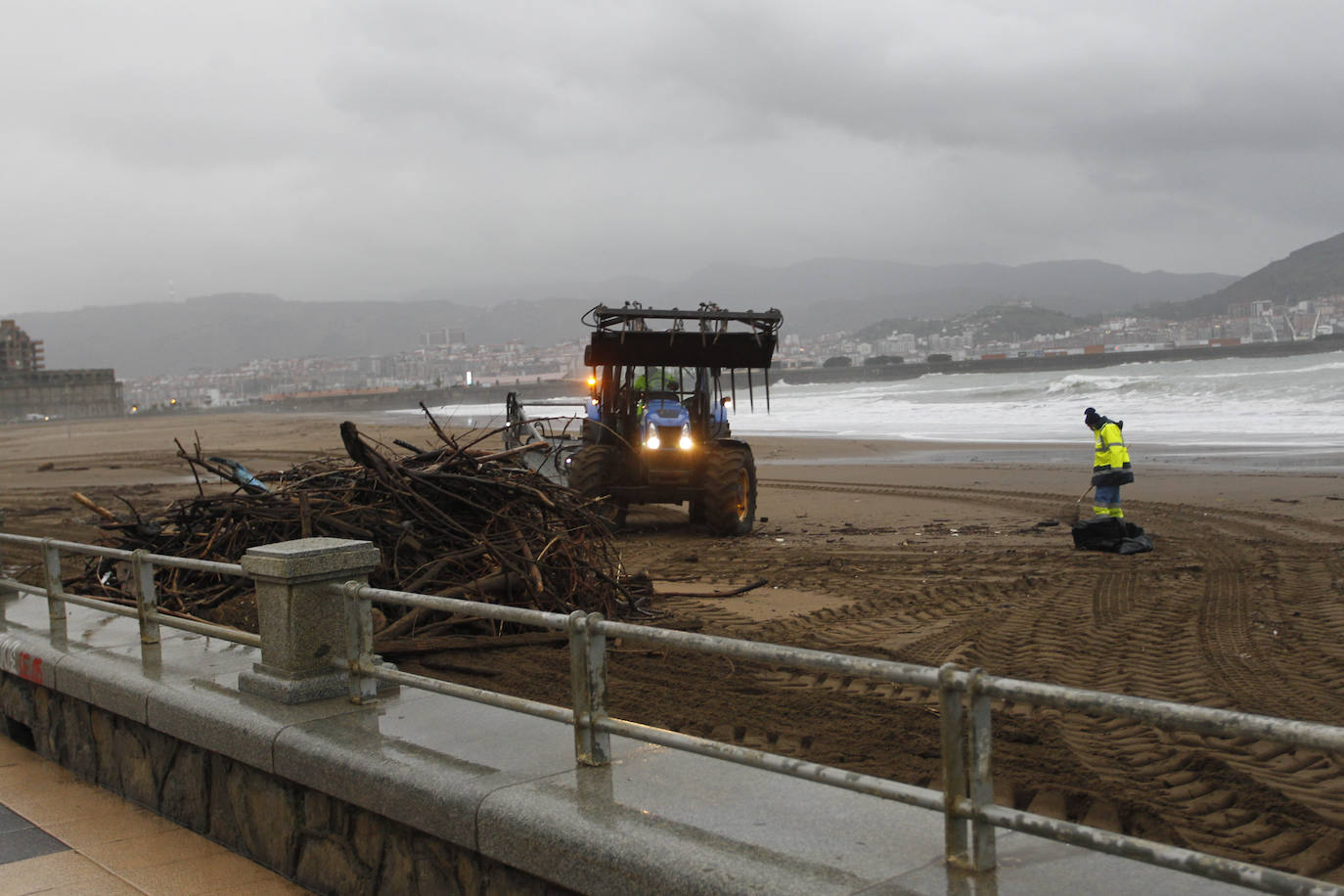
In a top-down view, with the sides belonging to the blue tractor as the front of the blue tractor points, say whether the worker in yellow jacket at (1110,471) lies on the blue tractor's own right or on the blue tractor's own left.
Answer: on the blue tractor's own left

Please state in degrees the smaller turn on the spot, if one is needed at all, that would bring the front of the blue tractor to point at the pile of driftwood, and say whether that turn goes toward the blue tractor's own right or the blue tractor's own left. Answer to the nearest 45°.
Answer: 0° — it already faces it

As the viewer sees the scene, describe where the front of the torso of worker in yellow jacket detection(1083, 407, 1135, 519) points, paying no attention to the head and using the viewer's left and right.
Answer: facing to the left of the viewer

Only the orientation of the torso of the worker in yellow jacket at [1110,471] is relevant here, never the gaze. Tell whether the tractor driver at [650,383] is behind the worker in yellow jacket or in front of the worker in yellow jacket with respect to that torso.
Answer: in front

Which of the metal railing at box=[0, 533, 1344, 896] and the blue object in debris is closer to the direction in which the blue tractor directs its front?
the metal railing

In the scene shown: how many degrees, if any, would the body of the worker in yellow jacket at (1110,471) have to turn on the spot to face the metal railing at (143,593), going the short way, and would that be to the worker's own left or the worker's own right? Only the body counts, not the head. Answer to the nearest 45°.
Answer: approximately 45° to the worker's own left

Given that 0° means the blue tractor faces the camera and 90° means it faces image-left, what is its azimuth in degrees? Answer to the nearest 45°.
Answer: approximately 0°

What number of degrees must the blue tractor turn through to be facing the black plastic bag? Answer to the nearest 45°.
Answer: approximately 45° to its left

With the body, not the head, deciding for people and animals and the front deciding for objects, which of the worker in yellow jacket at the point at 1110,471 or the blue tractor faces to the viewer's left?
the worker in yellow jacket

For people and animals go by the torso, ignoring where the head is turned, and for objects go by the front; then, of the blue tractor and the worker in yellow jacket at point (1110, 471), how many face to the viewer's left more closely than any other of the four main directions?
1

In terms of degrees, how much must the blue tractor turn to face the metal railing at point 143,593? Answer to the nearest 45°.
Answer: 0° — it already faces it
